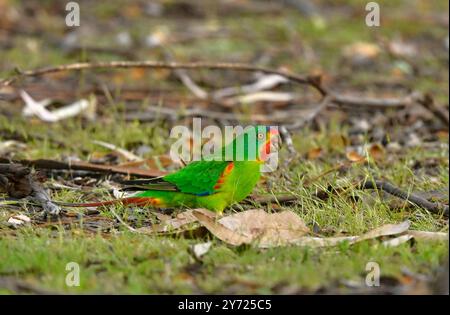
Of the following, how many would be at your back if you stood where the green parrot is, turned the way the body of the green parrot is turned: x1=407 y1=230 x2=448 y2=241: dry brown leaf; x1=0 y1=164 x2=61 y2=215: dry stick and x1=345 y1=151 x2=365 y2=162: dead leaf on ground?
1

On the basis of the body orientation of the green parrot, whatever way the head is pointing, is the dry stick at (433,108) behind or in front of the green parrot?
in front

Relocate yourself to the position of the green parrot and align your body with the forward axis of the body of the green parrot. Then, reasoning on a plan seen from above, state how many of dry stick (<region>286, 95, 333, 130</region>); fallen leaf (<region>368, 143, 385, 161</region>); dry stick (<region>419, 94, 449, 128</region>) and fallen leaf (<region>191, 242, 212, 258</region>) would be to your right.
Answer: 1

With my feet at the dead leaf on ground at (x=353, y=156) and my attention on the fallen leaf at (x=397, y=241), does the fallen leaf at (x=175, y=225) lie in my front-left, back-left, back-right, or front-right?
front-right

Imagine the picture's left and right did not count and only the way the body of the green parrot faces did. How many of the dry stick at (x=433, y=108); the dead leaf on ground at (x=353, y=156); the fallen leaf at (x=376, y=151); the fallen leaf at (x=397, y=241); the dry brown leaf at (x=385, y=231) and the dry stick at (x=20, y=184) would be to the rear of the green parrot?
1

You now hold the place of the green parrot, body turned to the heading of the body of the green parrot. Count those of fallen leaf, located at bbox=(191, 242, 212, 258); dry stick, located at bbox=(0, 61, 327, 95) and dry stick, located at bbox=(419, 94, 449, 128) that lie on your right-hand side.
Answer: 1

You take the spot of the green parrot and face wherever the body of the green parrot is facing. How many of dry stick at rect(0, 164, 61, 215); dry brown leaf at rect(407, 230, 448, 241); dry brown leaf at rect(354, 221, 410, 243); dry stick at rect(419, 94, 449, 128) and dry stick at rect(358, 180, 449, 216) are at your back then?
1

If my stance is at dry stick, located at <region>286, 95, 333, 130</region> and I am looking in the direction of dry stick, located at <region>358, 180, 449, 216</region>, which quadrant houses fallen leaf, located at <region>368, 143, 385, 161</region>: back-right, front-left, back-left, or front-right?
front-left

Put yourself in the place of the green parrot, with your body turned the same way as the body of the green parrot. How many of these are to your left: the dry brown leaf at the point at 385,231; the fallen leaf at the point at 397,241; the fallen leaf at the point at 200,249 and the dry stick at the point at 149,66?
1

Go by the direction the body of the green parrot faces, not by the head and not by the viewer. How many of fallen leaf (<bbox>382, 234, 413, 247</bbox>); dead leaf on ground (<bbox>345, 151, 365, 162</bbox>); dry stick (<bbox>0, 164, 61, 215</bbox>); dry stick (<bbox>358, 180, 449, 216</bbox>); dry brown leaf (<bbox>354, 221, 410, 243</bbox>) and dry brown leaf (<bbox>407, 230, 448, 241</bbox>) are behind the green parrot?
1

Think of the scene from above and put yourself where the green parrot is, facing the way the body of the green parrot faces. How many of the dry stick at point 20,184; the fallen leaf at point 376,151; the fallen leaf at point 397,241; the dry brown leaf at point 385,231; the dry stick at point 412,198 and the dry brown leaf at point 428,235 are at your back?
1

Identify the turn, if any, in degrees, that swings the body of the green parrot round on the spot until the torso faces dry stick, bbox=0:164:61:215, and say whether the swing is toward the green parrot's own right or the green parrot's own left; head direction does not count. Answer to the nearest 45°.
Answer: approximately 180°

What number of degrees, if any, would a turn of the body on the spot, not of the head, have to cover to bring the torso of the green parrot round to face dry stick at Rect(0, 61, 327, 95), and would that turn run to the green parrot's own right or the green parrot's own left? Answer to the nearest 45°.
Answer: approximately 90° to the green parrot's own left

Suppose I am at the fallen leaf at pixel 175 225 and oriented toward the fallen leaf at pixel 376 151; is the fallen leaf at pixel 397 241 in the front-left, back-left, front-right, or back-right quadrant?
front-right

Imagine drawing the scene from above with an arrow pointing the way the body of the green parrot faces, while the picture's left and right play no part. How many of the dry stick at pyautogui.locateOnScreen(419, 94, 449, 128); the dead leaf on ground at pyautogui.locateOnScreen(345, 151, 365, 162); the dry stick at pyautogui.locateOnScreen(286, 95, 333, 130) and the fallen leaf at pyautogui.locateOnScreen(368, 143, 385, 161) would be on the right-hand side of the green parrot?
0

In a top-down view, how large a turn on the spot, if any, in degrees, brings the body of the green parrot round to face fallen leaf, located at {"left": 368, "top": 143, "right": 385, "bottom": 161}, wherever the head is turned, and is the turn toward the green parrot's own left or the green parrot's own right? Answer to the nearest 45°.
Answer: approximately 45° to the green parrot's own left

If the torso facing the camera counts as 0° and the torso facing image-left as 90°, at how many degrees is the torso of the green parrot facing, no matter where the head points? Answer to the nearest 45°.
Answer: approximately 270°

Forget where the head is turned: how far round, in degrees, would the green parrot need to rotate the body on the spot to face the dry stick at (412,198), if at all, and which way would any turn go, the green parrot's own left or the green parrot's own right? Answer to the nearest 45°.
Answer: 0° — it already faces it

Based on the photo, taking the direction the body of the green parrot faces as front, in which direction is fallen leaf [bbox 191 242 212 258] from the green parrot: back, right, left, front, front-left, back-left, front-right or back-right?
right
